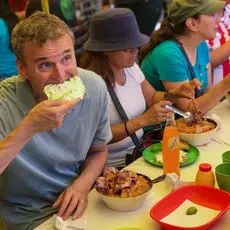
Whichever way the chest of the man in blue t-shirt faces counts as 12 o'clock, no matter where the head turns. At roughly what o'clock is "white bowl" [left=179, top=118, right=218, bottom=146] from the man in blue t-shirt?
The white bowl is roughly at 10 o'clock from the man in blue t-shirt.

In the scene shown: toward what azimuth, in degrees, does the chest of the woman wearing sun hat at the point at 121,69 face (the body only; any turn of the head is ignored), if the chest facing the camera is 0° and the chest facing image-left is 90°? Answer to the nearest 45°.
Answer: approximately 315°

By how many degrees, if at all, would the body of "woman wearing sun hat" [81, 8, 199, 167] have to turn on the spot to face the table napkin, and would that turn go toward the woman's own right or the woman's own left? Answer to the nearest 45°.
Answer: approximately 45° to the woman's own right

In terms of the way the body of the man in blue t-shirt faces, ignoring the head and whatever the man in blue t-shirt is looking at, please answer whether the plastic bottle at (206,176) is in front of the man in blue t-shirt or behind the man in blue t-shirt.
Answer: in front

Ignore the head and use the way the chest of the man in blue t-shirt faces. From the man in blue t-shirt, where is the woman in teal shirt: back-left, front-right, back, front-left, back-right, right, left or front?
left

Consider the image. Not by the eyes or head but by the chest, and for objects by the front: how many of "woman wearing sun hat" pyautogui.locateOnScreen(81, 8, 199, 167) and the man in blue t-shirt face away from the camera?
0

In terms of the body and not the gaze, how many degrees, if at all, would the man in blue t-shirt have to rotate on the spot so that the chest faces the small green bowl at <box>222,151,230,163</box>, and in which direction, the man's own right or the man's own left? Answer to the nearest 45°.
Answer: approximately 45° to the man's own left

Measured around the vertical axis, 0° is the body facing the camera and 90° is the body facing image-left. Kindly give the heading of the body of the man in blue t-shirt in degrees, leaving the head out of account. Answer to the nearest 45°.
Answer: approximately 315°

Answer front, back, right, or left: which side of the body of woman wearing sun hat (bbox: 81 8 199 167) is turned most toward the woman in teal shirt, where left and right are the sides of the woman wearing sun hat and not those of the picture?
left

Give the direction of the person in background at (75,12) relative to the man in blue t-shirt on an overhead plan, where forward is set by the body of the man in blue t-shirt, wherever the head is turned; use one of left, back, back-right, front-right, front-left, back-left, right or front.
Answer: back-left

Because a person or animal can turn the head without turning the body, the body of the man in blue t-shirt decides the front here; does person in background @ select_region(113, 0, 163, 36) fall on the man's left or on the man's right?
on the man's left
